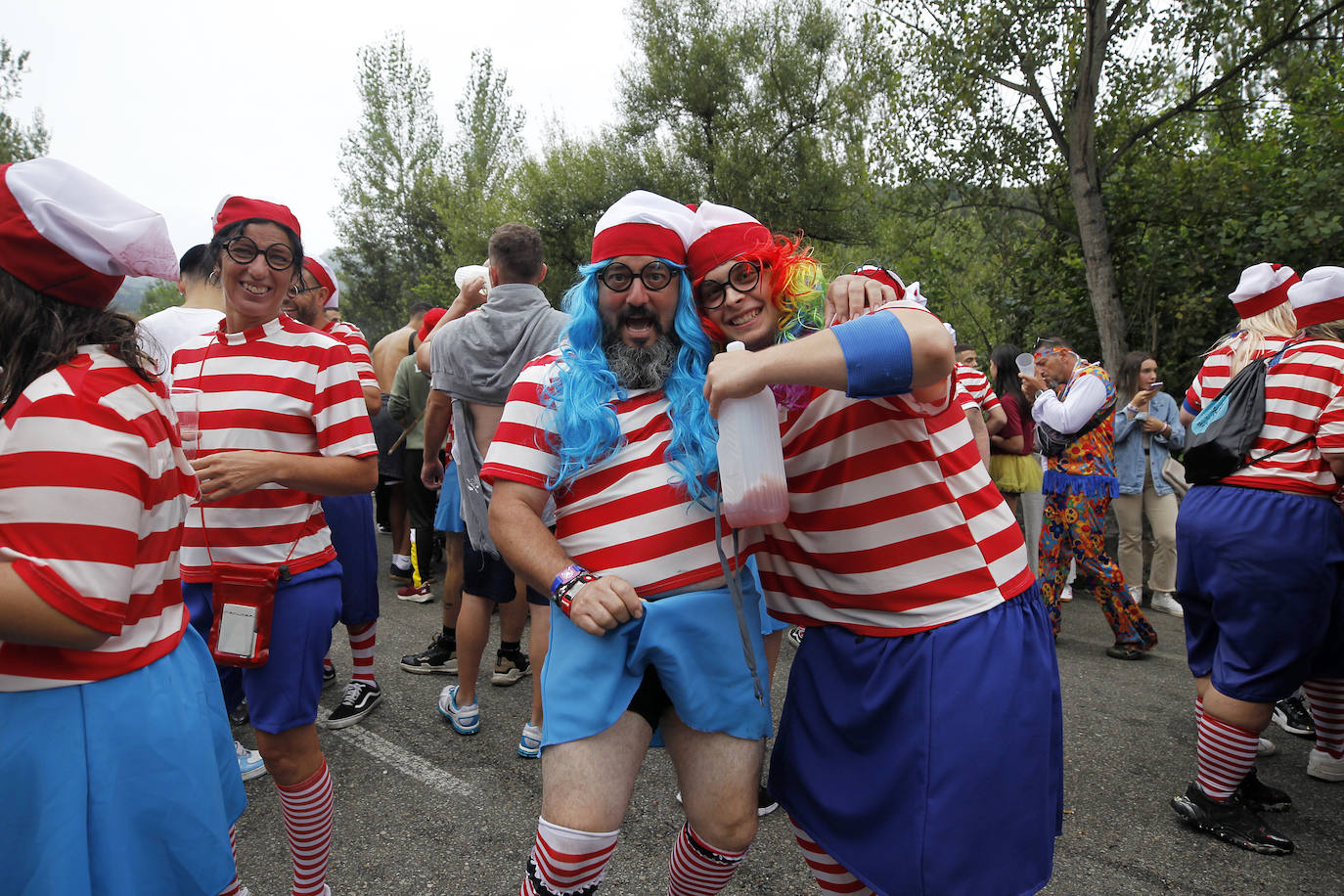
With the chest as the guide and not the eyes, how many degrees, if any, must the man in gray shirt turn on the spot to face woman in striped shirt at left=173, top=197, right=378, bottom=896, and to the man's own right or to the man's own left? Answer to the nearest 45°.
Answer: approximately 135° to the man's own left

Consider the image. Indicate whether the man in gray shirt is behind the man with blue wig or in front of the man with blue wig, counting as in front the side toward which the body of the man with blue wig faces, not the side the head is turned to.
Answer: behind

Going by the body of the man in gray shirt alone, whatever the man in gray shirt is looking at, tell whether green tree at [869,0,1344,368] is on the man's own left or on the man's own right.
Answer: on the man's own right

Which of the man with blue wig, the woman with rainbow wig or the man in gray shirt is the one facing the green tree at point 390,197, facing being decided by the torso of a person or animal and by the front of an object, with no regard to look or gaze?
the man in gray shirt

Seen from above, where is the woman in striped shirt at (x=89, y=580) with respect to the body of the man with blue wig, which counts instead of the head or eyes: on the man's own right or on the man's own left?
on the man's own right

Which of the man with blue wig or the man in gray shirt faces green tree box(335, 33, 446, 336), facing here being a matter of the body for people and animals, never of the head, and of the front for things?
the man in gray shirt

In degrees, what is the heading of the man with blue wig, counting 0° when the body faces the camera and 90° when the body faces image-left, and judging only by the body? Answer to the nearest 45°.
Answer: approximately 0°

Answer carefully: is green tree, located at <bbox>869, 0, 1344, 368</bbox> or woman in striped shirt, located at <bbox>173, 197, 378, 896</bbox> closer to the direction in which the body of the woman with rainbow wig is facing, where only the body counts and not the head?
the woman in striped shirt

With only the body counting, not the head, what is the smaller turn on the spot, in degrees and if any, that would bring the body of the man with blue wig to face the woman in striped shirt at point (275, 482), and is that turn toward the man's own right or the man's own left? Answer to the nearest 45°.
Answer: approximately 135° to the man's own right

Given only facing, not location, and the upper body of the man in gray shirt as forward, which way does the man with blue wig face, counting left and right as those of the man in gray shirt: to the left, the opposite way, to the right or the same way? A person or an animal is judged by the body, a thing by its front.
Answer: the opposite way

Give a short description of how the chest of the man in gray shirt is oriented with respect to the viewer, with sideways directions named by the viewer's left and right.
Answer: facing away from the viewer

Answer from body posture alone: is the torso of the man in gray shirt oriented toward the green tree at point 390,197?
yes

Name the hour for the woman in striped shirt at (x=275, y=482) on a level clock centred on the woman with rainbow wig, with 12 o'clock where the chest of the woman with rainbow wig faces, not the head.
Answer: The woman in striped shirt is roughly at 2 o'clock from the woman with rainbow wig.

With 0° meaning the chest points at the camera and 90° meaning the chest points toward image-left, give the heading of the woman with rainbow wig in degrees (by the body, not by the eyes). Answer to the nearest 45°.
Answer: approximately 45°

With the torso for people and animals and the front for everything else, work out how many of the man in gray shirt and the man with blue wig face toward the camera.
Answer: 1

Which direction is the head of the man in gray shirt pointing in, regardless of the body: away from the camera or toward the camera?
away from the camera
